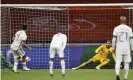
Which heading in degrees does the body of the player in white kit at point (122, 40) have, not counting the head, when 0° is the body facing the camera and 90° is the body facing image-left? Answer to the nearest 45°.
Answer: approximately 180°

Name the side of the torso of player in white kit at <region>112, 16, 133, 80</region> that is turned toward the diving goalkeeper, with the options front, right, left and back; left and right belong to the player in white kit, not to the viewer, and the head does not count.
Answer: front

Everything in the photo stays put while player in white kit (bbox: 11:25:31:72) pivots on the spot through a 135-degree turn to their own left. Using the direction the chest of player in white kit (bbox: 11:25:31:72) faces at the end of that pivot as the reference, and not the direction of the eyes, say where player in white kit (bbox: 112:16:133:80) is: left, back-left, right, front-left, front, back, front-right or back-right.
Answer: back-left

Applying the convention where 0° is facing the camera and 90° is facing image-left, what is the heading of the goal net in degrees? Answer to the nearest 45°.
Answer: approximately 0°

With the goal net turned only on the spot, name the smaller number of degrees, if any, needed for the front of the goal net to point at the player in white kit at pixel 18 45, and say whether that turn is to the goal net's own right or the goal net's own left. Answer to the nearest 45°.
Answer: approximately 45° to the goal net's own right

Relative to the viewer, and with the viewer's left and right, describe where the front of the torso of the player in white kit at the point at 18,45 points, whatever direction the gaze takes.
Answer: facing away from the viewer and to the right of the viewer
